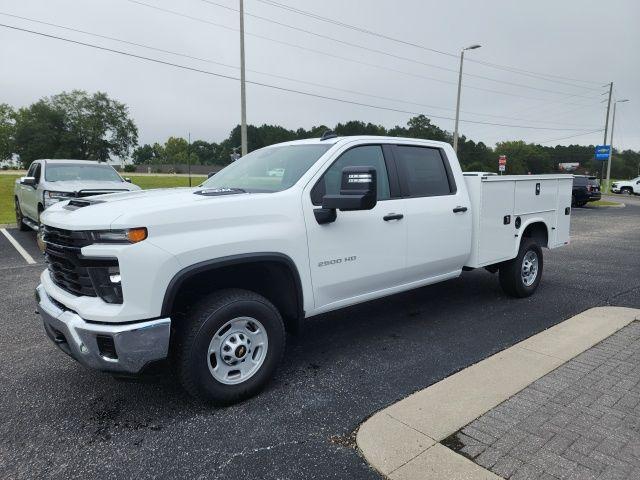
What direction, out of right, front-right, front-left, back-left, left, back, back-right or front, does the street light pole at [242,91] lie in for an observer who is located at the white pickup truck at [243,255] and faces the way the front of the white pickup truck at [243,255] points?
back-right

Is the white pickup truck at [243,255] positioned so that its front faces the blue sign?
no

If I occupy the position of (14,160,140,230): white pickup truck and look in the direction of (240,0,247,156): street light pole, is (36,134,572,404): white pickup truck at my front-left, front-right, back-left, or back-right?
back-right

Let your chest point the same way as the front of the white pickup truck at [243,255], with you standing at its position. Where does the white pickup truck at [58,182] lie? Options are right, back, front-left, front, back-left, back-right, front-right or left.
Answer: right

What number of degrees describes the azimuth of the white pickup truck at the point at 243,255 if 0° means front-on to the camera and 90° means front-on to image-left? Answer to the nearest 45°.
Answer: approximately 45°

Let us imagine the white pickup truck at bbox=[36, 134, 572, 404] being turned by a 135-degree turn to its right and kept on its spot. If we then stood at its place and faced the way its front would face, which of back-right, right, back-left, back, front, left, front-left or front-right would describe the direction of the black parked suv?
front-right

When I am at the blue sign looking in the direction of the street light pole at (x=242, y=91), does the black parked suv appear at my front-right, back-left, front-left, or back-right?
front-left
